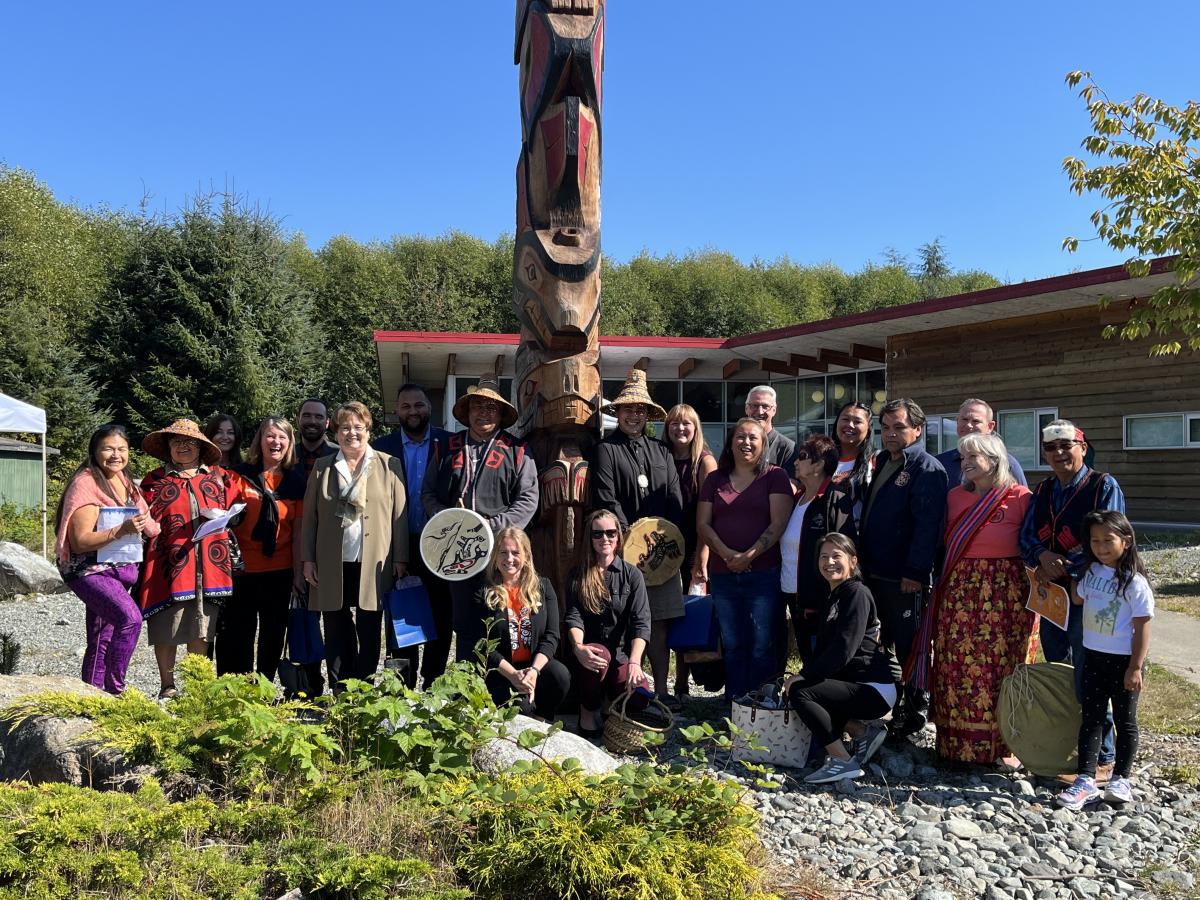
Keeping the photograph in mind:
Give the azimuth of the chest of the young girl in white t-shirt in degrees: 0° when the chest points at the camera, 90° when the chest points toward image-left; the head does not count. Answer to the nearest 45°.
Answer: approximately 45°

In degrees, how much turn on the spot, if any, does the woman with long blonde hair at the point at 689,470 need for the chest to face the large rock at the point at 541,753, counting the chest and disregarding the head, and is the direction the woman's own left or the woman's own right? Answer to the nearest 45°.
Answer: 0° — they already face it

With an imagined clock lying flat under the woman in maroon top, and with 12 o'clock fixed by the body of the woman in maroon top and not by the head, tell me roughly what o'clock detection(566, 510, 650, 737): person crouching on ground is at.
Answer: The person crouching on ground is roughly at 2 o'clock from the woman in maroon top.

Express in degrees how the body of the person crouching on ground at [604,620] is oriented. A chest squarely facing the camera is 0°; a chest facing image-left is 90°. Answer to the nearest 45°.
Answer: approximately 0°

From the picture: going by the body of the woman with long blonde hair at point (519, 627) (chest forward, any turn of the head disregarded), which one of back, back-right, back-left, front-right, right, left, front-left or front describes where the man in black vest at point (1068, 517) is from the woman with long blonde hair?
left

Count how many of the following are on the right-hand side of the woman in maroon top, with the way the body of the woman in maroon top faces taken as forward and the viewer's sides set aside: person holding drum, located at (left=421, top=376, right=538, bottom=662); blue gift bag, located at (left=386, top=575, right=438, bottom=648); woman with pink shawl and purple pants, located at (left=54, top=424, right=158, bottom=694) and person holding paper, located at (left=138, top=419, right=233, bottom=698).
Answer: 4

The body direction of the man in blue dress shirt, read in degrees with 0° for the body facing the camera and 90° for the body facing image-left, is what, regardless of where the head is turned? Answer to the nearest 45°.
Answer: approximately 0°
